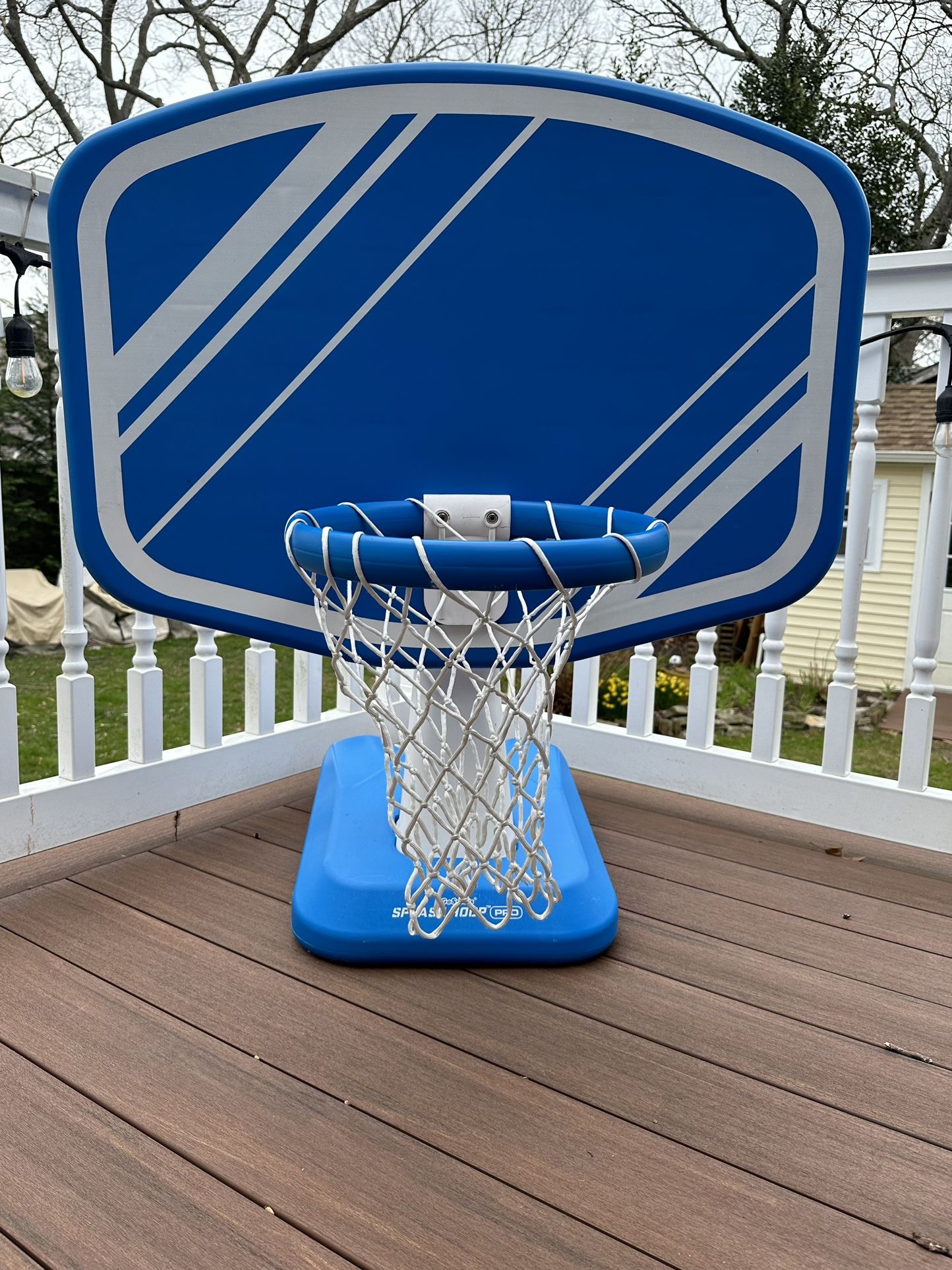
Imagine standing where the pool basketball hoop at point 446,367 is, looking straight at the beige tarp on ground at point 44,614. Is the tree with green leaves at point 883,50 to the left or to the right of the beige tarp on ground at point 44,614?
right

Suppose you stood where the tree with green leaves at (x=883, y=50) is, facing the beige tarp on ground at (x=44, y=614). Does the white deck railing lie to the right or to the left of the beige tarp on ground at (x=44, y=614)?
left

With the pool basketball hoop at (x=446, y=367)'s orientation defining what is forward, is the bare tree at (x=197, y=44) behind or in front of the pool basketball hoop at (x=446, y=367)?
behind

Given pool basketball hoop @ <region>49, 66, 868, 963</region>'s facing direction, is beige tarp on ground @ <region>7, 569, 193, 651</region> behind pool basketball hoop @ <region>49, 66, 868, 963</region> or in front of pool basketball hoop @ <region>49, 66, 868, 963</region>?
behind

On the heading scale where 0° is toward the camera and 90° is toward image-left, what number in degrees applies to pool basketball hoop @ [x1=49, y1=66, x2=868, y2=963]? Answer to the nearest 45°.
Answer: approximately 0°

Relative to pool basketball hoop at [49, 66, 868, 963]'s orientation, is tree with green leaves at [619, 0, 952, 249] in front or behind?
behind
